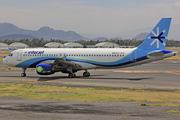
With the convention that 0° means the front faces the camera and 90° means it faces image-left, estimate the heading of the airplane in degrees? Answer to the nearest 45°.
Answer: approximately 90°
